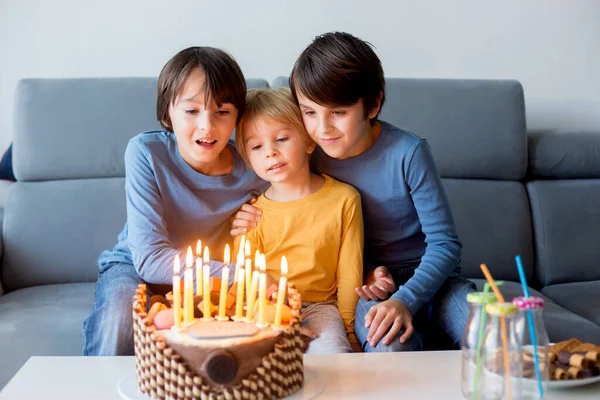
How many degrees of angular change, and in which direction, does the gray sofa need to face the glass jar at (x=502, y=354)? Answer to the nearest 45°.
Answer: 0° — it already faces it

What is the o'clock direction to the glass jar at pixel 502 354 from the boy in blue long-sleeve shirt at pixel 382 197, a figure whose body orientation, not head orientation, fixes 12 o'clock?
The glass jar is roughly at 10 o'clock from the boy in blue long-sleeve shirt.

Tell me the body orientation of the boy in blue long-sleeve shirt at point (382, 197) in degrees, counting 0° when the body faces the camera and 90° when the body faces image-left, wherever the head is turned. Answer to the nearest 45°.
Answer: approximately 45°

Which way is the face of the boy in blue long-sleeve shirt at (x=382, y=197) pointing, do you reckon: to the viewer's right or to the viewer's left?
to the viewer's left

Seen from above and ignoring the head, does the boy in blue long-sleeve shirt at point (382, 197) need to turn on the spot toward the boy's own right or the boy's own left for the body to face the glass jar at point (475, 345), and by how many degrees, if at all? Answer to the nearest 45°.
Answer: approximately 45° to the boy's own left

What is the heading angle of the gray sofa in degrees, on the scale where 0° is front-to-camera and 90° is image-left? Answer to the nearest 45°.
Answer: approximately 0°
